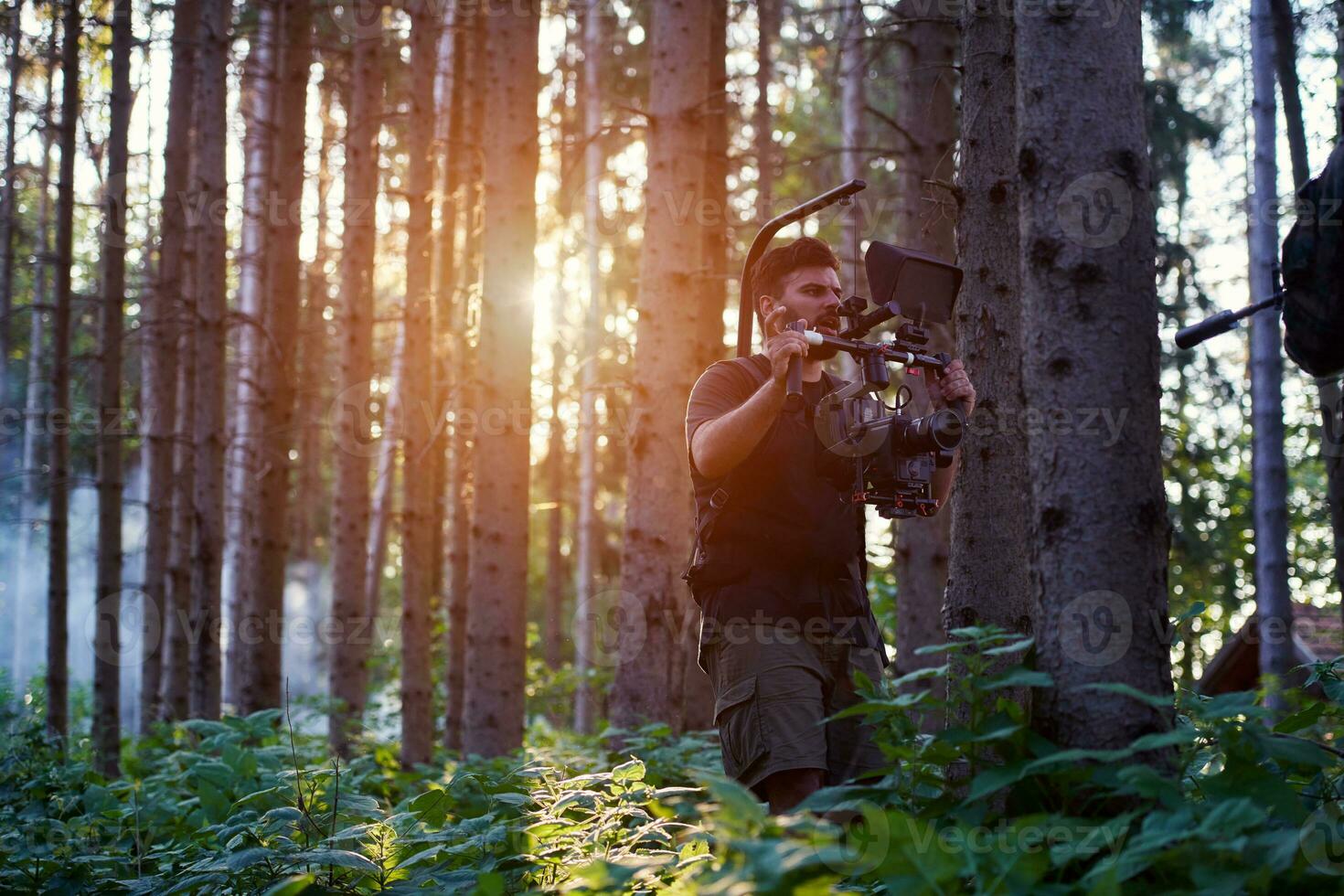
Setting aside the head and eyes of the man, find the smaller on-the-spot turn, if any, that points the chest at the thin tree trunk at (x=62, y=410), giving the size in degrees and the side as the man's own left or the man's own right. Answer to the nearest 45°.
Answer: approximately 180°

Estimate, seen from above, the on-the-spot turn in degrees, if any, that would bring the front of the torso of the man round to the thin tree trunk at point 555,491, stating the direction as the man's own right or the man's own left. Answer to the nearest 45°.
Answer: approximately 135° to the man's own left

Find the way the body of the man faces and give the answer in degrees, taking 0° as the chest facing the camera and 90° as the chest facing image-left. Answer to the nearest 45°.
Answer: approximately 315°

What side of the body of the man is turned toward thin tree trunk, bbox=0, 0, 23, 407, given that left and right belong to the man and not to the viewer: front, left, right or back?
back

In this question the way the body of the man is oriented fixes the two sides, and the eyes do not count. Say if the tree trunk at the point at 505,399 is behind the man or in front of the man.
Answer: behind

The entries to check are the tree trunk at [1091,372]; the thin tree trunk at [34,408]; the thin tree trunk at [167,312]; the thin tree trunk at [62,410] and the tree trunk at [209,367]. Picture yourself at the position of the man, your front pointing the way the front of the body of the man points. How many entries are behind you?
4

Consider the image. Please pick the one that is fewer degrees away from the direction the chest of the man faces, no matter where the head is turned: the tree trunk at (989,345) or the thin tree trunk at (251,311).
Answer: the tree trunk

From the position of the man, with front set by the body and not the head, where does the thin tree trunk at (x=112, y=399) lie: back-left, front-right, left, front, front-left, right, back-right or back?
back

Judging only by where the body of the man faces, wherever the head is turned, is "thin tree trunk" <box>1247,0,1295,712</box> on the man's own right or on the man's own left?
on the man's own left

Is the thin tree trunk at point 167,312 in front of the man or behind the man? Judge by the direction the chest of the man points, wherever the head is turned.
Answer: behind

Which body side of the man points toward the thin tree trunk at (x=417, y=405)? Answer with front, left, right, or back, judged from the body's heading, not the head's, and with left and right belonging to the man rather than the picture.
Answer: back

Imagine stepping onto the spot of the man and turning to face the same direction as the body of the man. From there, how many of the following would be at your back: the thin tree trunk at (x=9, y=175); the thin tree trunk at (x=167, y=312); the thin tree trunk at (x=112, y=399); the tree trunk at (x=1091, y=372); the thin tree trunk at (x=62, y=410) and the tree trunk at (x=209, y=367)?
5

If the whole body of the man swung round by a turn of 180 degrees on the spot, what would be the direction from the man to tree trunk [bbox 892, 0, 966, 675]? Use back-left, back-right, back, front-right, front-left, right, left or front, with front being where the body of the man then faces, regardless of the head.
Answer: front-right
